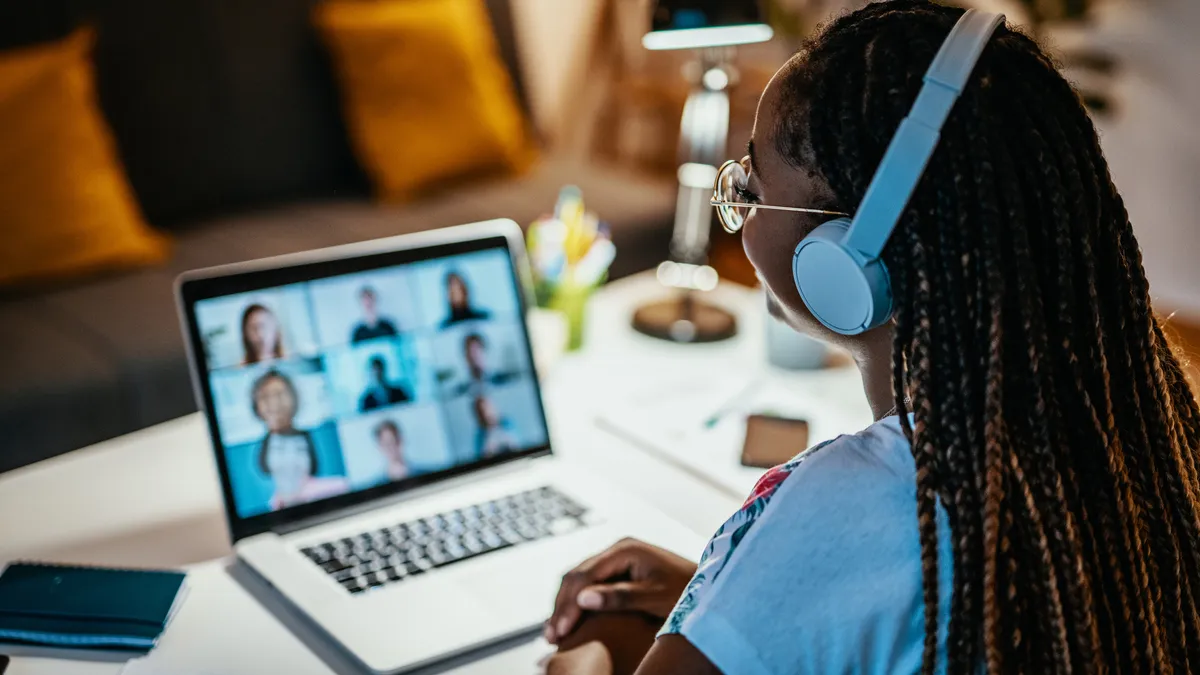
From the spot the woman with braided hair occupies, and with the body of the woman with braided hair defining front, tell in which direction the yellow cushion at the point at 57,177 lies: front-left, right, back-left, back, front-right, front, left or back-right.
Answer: front

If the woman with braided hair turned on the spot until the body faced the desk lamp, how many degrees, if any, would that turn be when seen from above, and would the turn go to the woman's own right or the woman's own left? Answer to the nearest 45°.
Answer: approximately 45° to the woman's own right

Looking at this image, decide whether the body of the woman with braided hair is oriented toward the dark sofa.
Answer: yes

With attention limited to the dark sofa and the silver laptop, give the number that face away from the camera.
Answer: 0

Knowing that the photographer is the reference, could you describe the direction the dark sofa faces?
facing the viewer and to the right of the viewer

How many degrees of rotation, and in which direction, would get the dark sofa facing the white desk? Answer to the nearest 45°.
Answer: approximately 45° to its right

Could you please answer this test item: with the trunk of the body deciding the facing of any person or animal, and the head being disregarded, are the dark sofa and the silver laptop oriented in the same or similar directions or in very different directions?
same or similar directions

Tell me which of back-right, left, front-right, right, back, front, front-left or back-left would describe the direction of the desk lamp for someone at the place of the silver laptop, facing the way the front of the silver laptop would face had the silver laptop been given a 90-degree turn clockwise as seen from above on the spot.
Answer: back

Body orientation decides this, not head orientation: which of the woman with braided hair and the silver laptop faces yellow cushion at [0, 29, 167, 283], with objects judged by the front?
the woman with braided hair

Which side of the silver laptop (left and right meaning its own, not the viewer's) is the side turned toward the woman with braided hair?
front

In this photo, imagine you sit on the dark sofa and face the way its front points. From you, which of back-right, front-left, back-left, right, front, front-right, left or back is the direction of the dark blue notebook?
front-right

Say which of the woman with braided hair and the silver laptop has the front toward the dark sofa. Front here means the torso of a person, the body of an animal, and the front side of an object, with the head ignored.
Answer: the woman with braided hair

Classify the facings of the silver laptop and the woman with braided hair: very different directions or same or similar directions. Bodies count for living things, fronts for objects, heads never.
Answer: very different directions

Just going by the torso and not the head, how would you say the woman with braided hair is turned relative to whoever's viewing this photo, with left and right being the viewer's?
facing away from the viewer and to the left of the viewer

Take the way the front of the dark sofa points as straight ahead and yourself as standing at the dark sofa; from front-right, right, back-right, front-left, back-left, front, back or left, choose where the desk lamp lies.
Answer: front

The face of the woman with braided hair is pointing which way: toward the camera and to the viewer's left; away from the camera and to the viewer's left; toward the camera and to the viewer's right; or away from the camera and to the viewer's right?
away from the camera and to the viewer's left

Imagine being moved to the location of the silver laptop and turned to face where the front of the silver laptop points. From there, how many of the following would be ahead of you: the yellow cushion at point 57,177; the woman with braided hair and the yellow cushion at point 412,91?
1

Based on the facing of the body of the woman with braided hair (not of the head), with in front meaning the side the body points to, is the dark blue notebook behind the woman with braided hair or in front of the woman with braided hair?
in front

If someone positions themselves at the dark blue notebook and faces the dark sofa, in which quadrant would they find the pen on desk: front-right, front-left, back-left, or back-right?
front-right

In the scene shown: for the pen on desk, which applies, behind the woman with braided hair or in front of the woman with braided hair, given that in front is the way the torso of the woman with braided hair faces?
in front
